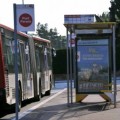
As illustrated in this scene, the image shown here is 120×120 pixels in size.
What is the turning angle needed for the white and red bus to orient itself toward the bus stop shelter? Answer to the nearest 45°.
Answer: approximately 45° to its right

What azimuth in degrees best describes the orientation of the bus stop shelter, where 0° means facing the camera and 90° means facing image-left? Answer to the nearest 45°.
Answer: approximately 90°

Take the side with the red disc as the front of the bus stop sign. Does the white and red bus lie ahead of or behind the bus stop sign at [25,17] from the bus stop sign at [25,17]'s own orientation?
behind

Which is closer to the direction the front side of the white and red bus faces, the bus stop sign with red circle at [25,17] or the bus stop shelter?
the bus stop shelter

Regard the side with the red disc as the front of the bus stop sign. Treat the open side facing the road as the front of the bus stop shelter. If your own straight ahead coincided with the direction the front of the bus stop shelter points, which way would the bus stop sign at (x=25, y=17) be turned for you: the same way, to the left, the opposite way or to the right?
to the left

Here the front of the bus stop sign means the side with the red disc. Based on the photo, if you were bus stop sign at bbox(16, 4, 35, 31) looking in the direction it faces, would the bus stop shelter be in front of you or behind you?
behind
